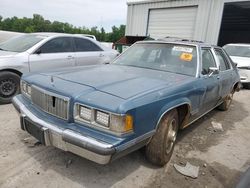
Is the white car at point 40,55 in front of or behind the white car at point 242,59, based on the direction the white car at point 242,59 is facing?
in front

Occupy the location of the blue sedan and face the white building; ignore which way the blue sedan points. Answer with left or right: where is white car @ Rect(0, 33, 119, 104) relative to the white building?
left

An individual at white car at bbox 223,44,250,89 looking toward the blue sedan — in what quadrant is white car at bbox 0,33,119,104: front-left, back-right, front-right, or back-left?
front-right

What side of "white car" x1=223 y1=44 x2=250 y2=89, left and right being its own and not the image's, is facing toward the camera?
front

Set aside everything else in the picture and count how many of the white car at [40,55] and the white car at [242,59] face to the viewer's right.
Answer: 0

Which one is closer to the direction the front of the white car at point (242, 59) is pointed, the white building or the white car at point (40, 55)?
the white car

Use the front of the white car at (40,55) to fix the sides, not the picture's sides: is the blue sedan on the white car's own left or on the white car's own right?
on the white car's own left

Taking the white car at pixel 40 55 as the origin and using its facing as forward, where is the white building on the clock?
The white building is roughly at 6 o'clock from the white car.

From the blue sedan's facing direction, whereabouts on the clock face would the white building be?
The white building is roughly at 5 o'clock from the blue sedan.

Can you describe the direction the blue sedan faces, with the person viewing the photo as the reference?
facing the viewer and to the left of the viewer

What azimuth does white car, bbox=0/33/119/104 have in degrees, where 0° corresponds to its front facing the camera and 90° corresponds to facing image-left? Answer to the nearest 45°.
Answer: approximately 45°

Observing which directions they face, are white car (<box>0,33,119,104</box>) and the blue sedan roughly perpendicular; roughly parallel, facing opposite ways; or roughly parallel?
roughly parallel

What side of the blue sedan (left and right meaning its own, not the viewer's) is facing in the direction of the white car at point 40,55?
right

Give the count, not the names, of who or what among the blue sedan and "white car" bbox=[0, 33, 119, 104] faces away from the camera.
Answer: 0

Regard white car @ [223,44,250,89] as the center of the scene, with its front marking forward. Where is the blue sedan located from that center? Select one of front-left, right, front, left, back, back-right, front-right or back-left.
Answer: front

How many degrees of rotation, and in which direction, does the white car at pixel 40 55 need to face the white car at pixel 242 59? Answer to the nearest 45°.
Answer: approximately 135° to its left

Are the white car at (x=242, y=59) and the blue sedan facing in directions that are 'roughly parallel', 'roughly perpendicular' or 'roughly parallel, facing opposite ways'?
roughly parallel
